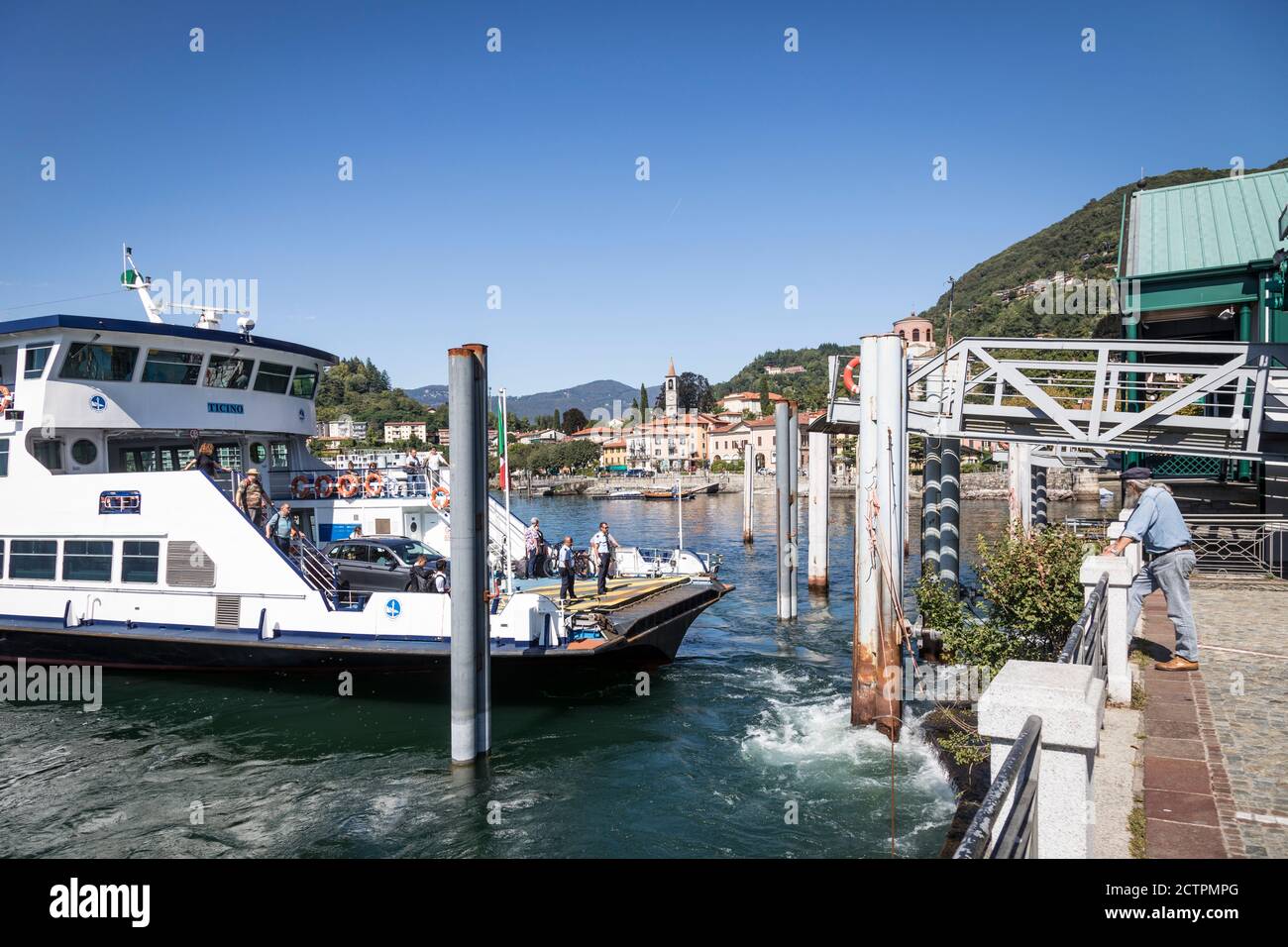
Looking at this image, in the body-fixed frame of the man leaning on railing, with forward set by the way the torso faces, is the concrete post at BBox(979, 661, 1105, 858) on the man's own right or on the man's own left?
on the man's own left

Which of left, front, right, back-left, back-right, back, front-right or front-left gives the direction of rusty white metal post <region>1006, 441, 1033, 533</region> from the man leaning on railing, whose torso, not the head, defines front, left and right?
right

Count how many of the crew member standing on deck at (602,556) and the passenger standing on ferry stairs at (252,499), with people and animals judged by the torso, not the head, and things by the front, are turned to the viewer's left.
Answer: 0

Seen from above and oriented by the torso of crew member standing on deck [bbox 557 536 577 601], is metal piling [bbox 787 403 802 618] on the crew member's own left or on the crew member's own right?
on the crew member's own left

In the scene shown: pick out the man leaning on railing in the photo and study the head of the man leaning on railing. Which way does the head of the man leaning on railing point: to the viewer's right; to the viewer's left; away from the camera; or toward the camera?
to the viewer's left

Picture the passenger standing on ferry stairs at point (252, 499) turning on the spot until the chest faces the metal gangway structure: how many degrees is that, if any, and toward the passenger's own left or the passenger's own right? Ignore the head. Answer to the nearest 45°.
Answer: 0° — they already face it

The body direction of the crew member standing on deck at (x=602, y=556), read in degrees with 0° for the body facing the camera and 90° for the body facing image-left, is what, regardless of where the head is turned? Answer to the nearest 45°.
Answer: approximately 315°

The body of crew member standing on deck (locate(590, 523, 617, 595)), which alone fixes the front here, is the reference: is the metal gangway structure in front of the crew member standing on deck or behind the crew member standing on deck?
in front

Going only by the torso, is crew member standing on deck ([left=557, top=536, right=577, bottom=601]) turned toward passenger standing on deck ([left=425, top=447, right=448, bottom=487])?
no

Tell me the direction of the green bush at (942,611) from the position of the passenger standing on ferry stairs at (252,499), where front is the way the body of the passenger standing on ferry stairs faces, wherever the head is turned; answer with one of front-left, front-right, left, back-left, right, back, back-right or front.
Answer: front

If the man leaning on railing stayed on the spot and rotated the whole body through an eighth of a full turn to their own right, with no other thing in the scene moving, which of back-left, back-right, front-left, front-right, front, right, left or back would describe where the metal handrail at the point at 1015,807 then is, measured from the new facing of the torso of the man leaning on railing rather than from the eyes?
back-left

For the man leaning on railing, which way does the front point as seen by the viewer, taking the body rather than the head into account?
to the viewer's left

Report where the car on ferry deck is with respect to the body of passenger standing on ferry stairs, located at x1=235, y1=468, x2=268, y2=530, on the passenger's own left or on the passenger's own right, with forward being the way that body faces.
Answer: on the passenger's own left
